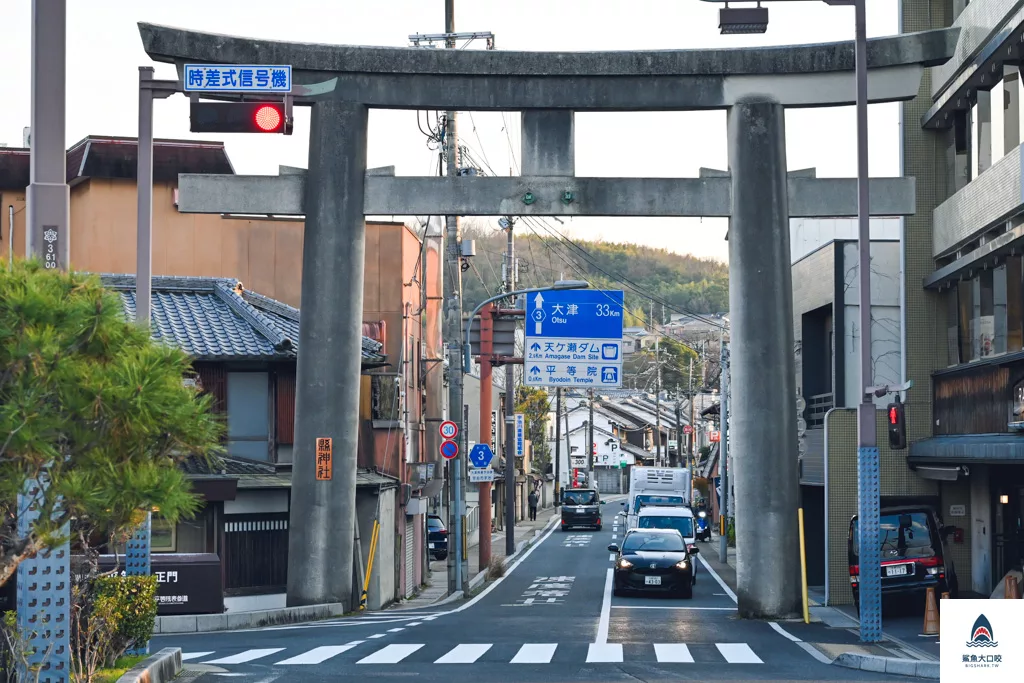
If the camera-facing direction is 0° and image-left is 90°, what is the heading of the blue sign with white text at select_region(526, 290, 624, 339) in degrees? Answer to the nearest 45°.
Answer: approximately 0°

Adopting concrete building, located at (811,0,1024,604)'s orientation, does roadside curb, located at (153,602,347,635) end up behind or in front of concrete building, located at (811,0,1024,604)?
in front

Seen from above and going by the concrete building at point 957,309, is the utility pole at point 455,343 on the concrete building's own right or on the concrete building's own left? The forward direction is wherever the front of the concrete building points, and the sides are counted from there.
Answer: on the concrete building's own right

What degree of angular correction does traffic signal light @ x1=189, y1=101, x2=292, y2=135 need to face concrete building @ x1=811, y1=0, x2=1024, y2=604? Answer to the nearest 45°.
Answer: approximately 135° to its left

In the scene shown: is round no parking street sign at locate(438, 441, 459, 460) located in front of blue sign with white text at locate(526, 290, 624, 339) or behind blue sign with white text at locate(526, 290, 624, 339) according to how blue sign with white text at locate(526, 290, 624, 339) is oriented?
in front

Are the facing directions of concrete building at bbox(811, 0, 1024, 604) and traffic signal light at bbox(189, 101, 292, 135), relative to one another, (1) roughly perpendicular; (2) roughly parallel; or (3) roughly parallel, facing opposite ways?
roughly perpendicular

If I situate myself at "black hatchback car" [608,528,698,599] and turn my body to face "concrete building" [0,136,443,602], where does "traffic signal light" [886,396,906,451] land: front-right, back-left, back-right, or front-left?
back-left

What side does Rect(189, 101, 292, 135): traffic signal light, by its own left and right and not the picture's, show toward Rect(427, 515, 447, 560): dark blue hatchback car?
back

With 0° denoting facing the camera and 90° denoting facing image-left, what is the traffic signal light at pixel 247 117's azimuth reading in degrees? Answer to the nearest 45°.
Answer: approximately 0°
